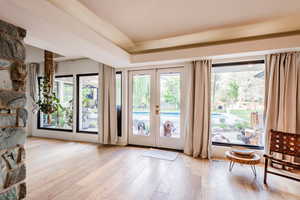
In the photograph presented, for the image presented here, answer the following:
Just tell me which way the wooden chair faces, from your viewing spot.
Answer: facing the viewer and to the left of the viewer

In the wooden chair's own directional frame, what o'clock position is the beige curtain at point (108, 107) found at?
The beige curtain is roughly at 1 o'clock from the wooden chair.

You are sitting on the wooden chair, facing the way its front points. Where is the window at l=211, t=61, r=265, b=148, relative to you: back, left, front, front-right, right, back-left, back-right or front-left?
right

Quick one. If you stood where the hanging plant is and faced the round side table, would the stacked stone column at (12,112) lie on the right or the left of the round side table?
right

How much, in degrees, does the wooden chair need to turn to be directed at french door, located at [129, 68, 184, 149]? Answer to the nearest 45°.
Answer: approximately 45° to its right

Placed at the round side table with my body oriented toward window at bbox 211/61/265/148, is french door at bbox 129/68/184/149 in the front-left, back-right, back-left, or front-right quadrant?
front-left

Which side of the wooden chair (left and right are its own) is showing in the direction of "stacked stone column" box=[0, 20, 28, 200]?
front

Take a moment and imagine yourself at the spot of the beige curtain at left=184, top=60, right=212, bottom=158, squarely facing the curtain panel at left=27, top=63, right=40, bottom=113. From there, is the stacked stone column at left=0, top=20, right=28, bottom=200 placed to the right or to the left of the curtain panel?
left

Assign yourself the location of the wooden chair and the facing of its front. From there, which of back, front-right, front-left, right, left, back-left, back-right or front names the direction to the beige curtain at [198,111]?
front-right

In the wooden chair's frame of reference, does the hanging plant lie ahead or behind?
ahead
